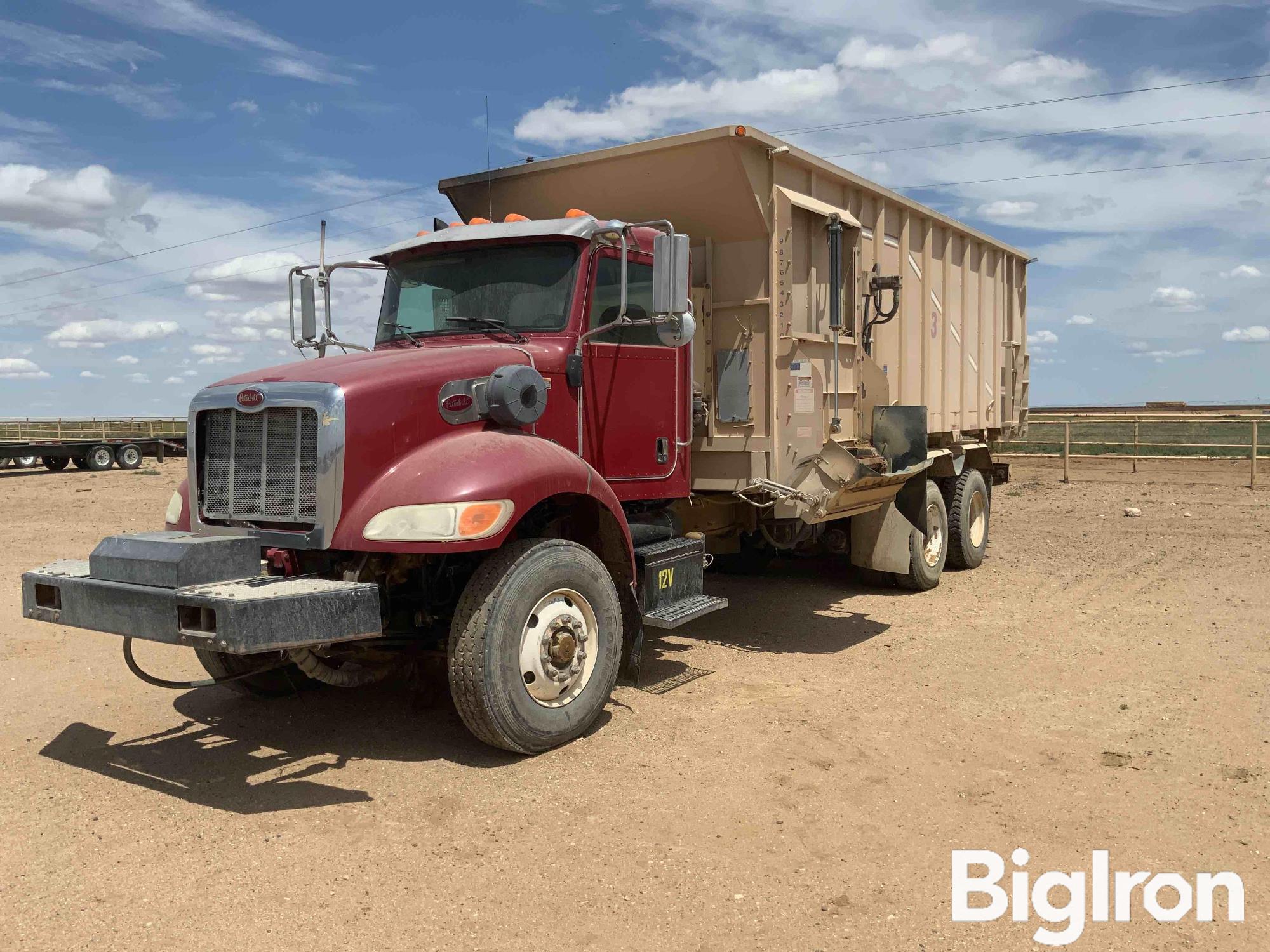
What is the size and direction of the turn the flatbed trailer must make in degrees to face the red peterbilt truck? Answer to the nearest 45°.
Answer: approximately 90° to its left

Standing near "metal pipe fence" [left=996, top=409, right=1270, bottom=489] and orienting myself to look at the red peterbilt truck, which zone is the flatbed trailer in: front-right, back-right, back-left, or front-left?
front-right

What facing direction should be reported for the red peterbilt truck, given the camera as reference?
facing the viewer and to the left of the viewer

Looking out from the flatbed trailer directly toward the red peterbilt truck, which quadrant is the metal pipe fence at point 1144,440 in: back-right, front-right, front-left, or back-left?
front-left

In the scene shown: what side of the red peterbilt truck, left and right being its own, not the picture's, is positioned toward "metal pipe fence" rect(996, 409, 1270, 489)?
back

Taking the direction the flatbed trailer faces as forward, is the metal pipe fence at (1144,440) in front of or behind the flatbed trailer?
behind

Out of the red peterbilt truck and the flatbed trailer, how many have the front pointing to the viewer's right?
0

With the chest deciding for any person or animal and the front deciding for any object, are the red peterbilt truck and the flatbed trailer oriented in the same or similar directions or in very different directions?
same or similar directions

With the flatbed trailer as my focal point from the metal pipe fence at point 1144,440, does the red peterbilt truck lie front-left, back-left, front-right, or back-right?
front-left

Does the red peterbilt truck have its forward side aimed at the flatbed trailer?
no

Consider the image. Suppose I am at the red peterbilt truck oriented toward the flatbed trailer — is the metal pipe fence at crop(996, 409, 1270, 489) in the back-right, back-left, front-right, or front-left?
front-right

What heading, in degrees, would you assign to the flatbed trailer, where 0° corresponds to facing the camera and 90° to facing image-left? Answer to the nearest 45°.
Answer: approximately 90°

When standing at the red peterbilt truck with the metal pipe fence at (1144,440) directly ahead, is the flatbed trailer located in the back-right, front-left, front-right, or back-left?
front-left
